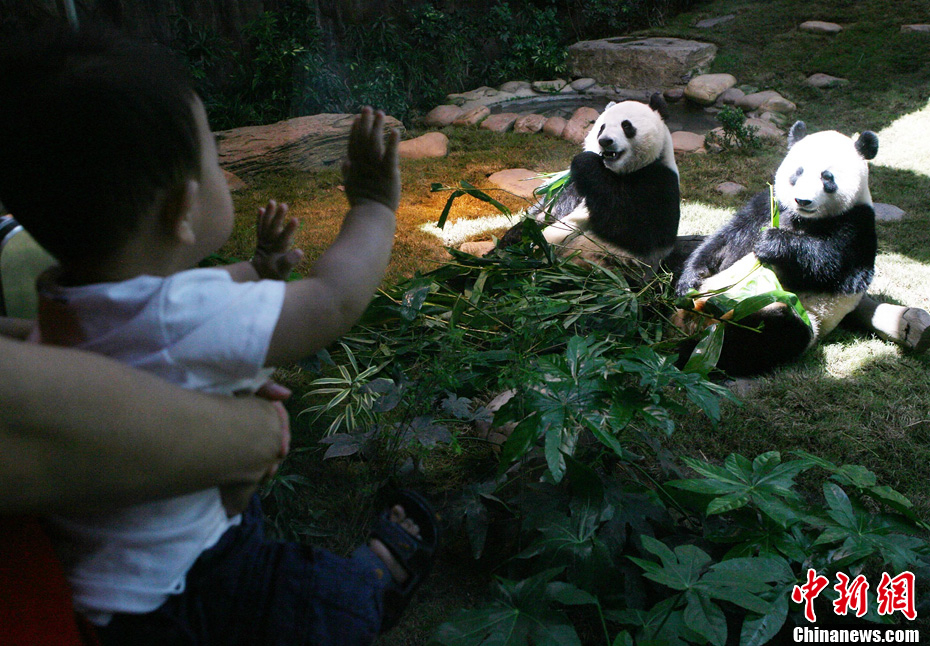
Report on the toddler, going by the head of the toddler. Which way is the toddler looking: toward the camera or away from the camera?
away from the camera

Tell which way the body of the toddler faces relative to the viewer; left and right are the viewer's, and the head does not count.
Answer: facing away from the viewer and to the right of the viewer

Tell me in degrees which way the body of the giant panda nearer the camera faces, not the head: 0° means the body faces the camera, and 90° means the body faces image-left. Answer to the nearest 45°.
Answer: approximately 45°

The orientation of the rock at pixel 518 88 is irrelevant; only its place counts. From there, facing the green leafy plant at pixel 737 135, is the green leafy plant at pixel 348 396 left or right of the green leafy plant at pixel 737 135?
right

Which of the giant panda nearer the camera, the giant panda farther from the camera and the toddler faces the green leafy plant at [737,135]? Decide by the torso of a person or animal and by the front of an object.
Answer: the toddler

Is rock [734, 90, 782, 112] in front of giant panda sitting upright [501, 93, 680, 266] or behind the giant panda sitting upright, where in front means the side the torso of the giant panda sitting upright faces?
behind
